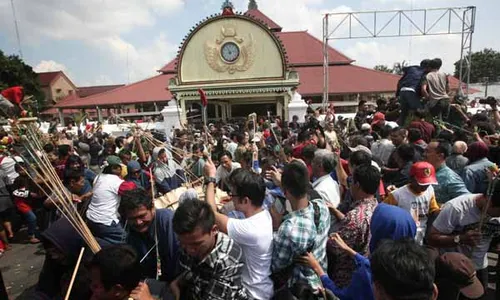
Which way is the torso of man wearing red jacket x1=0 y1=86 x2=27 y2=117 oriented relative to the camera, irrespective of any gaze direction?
to the viewer's right

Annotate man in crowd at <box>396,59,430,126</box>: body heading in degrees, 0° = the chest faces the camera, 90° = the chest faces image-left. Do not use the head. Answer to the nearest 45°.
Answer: approximately 225°

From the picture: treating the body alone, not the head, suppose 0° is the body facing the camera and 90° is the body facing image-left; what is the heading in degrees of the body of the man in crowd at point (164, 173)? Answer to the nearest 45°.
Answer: approximately 315°

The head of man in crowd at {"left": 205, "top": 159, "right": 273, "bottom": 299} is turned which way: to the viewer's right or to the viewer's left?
to the viewer's left

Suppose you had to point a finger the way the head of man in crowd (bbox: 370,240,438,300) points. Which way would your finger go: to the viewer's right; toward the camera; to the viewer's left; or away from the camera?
away from the camera

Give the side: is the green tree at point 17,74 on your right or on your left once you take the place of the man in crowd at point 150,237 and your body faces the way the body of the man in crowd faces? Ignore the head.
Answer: on your right
